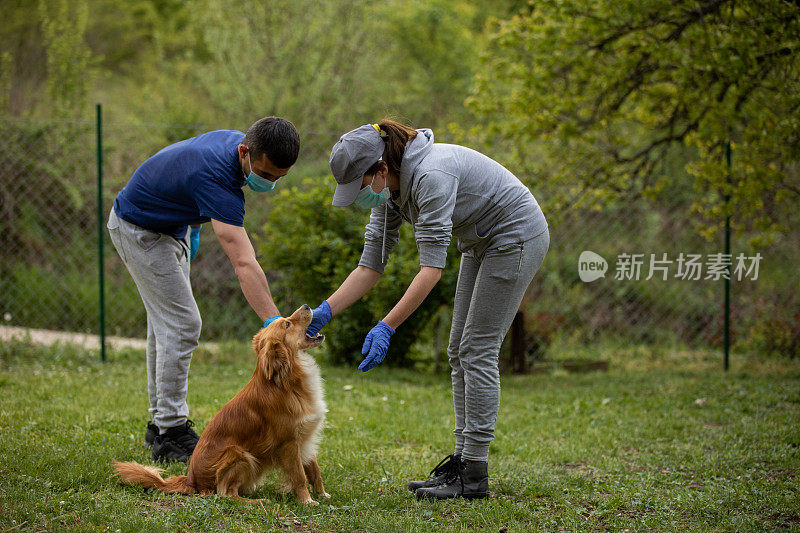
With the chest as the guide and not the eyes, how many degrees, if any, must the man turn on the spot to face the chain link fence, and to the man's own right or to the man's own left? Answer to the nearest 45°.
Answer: approximately 45° to the man's own left

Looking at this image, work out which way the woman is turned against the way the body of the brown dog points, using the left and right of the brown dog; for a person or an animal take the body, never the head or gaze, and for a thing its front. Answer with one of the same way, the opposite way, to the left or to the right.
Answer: the opposite way

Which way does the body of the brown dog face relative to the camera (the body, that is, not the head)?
to the viewer's right

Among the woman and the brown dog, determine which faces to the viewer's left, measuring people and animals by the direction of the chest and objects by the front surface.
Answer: the woman

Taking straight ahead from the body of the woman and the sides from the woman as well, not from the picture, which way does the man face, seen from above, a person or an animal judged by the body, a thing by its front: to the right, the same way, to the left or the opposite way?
the opposite way

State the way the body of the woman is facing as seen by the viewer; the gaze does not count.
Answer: to the viewer's left

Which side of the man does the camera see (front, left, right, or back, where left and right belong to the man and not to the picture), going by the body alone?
right

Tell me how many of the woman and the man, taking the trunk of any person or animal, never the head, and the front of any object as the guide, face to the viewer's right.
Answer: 1

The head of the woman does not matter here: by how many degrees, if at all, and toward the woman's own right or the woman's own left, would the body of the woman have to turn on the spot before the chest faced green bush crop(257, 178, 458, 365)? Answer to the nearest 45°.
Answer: approximately 90° to the woman's own right
